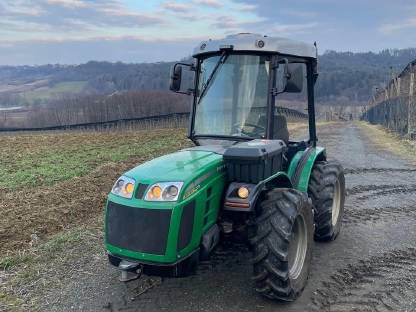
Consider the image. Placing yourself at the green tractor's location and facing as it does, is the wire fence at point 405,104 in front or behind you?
behind

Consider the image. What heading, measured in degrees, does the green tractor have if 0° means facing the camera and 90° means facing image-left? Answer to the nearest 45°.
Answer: approximately 45°
